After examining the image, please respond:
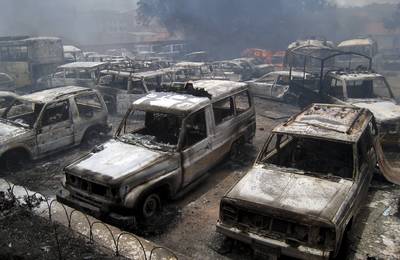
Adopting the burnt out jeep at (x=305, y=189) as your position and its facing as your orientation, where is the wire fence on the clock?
The wire fence is roughly at 1 o'clock from the burnt out jeep.

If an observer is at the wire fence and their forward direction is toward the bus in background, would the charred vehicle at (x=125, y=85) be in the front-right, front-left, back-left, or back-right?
front-right

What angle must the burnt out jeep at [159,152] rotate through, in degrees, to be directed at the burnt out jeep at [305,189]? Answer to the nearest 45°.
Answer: approximately 90° to its left

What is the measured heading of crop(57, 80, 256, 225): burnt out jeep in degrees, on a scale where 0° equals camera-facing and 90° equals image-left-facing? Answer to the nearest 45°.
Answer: approximately 45°

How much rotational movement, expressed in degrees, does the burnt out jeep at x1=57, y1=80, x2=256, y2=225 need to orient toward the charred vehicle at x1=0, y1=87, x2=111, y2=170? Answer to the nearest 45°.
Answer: approximately 90° to its right

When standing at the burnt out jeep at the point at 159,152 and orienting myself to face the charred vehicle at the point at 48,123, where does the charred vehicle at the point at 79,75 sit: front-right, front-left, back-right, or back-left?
front-right

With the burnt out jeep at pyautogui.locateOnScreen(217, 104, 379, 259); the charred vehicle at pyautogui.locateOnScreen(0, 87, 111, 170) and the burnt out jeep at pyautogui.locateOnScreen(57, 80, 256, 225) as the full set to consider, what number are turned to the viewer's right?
0

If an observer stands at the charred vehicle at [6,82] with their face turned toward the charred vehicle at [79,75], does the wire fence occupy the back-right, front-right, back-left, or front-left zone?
front-right

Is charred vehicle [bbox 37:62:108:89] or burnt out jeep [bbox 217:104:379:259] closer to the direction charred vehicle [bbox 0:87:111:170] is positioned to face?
the burnt out jeep

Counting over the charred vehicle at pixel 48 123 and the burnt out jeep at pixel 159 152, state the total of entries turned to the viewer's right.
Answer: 0

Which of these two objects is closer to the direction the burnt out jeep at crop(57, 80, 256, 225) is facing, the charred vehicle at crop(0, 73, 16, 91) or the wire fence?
the wire fence

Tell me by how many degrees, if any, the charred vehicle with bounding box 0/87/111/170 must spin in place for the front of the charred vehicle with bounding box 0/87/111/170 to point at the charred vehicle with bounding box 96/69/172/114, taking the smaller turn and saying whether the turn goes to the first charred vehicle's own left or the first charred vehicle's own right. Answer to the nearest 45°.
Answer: approximately 180°

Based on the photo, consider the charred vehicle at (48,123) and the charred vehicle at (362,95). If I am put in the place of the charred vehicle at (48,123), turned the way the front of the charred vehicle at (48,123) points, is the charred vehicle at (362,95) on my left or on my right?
on my left

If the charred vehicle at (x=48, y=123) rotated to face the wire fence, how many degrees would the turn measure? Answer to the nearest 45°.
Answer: approximately 45° to its left

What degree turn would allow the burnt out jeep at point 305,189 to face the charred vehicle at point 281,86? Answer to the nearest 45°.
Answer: approximately 135° to its right

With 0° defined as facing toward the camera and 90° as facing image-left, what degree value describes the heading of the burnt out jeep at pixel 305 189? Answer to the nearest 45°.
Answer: approximately 45°
